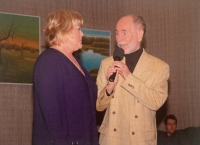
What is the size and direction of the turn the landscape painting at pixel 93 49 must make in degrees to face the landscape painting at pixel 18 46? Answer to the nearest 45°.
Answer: approximately 45° to its right

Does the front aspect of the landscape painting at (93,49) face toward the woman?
yes

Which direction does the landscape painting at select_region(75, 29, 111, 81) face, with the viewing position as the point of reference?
facing the viewer

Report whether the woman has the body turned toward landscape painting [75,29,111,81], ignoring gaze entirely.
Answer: no

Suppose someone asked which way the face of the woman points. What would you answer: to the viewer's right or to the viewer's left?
to the viewer's right

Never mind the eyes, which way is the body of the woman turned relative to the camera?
to the viewer's right

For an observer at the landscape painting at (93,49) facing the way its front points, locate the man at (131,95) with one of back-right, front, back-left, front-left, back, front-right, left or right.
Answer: front

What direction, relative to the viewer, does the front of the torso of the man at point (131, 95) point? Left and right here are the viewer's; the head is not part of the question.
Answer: facing the viewer and to the left of the viewer

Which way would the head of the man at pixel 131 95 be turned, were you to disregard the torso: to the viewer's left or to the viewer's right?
to the viewer's left

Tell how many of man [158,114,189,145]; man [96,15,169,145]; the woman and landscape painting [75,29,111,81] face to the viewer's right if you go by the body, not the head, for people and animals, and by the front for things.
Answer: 1

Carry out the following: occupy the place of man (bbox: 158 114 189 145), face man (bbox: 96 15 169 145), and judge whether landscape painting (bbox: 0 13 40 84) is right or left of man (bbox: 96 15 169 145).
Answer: right

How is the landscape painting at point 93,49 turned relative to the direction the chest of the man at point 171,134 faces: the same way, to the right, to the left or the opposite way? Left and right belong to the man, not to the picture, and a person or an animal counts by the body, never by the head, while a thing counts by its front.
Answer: the same way

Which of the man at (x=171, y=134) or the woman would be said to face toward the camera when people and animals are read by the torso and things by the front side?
the man

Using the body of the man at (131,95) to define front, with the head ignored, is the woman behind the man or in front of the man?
in front

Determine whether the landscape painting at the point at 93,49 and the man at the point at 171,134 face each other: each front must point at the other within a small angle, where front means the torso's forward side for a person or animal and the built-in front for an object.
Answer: no

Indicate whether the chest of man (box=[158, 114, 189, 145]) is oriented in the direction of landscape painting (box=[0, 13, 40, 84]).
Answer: no
